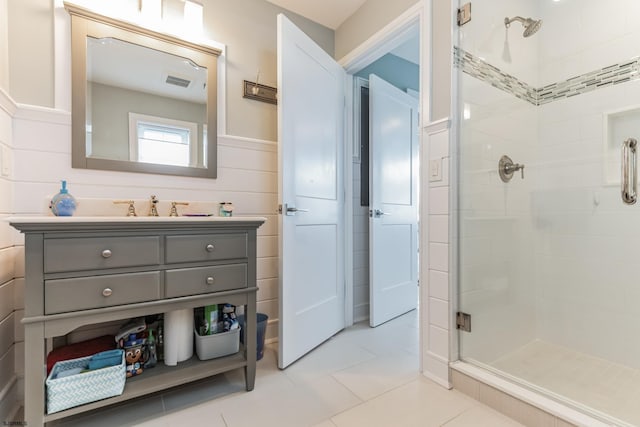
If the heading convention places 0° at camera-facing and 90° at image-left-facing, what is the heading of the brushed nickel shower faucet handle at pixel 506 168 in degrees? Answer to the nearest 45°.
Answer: approximately 315°

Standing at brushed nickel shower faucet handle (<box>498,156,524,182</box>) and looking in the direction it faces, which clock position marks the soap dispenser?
The soap dispenser is roughly at 3 o'clock from the brushed nickel shower faucet handle.

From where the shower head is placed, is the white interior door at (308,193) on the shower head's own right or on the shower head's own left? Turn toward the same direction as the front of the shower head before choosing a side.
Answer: on the shower head's own right

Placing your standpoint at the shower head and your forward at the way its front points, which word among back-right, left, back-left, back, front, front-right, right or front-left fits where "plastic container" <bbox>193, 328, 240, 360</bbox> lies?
right

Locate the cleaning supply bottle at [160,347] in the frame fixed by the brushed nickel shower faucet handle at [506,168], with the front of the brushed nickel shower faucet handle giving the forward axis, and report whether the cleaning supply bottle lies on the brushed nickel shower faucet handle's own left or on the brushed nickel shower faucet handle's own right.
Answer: on the brushed nickel shower faucet handle's own right

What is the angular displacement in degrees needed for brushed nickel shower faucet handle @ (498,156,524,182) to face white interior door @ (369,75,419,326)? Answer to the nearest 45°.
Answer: approximately 135° to its right

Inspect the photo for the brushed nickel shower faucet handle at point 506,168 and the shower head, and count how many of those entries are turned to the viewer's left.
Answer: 0

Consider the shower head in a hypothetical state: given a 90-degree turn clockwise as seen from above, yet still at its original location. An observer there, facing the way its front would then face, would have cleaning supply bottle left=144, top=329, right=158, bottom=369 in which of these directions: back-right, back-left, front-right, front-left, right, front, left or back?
front

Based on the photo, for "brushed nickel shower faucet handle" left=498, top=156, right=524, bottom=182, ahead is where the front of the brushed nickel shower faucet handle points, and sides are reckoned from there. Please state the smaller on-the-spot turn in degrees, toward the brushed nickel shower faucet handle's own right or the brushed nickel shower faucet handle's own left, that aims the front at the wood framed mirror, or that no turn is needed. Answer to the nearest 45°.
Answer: approximately 90° to the brushed nickel shower faucet handle's own right

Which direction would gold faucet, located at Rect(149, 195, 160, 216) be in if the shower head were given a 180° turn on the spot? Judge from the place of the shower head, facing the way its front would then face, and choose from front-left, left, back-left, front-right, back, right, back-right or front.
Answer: left

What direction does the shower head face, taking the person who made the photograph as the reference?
facing the viewer and to the right of the viewer

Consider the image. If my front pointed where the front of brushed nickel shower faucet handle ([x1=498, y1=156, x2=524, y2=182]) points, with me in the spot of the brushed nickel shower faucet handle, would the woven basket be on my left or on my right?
on my right

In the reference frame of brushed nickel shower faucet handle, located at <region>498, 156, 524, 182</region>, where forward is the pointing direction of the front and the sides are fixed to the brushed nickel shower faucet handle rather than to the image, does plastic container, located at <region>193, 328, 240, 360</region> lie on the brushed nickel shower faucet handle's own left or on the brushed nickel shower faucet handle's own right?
on the brushed nickel shower faucet handle's own right

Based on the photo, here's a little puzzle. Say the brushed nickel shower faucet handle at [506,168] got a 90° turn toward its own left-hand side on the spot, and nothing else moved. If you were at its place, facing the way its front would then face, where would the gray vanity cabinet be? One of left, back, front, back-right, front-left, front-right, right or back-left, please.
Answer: back

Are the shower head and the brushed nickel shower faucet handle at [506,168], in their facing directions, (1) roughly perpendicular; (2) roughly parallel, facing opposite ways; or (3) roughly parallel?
roughly parallel
